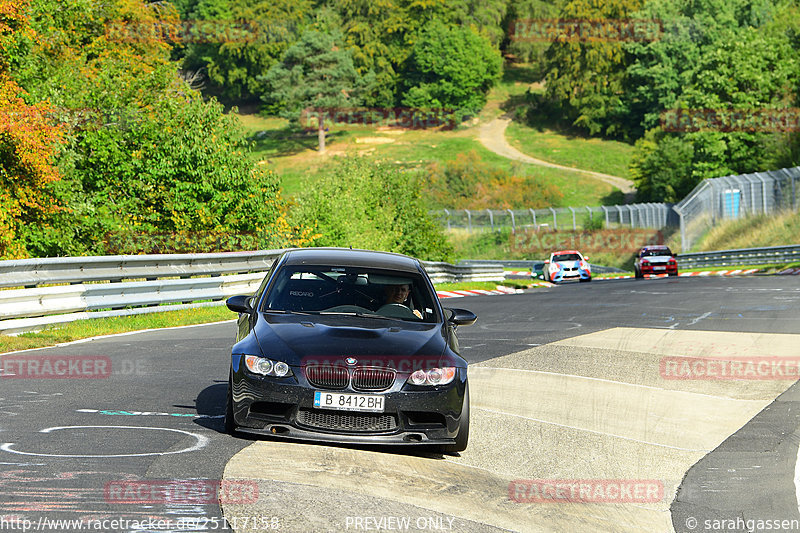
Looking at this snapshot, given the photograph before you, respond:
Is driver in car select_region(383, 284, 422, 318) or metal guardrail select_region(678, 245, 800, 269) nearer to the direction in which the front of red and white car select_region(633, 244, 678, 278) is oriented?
the driver in car

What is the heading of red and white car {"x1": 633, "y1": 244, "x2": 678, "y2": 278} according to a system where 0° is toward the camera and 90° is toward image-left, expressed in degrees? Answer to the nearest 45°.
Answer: approximately 0°

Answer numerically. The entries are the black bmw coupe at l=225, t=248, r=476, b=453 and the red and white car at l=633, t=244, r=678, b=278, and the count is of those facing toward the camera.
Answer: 2

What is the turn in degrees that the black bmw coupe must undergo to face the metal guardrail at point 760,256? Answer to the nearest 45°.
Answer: approximately 135° to its left

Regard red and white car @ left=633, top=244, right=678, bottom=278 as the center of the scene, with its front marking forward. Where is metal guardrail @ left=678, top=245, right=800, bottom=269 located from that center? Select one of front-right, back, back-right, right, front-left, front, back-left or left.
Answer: back-left
